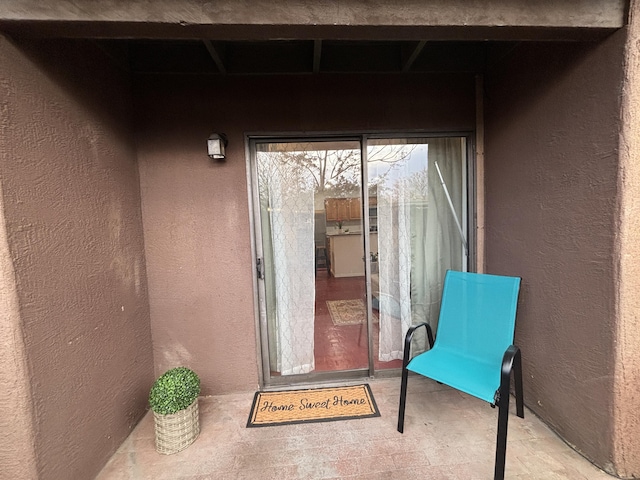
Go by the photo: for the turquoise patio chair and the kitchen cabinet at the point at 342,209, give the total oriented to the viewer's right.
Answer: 0

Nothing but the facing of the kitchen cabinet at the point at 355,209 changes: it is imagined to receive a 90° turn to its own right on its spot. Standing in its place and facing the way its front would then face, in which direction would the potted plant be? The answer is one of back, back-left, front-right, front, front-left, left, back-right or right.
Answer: front-left

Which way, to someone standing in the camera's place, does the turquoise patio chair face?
facing the viewer and to the left of the viewer

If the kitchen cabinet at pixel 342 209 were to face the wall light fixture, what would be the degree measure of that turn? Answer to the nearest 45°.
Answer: approximately 45° to its right

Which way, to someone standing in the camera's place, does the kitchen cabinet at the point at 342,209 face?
facing the viewer

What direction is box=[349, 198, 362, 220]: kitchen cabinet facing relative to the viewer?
toward the camera

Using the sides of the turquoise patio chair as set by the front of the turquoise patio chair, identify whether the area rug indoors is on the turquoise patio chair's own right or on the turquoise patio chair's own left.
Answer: on the turquoise patio chair's own right
